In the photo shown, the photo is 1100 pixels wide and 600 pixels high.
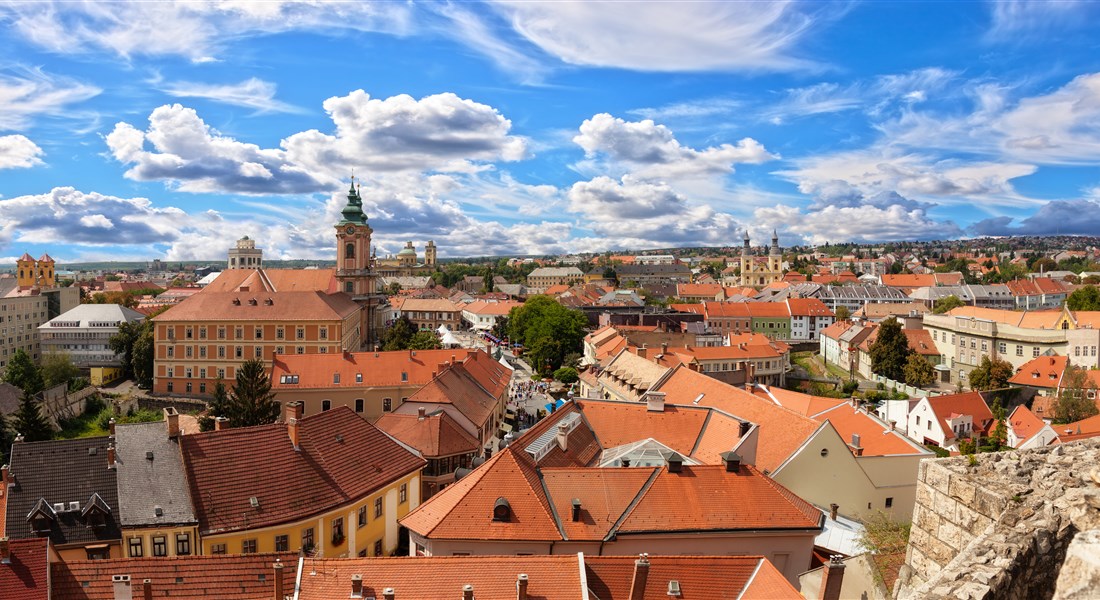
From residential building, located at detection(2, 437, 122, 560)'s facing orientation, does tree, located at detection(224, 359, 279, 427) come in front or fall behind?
behind

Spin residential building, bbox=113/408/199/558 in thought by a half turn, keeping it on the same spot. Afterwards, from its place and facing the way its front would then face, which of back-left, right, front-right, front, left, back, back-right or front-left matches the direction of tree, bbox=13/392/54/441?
front

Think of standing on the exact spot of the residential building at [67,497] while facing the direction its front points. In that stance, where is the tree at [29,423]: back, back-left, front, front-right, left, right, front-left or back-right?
back

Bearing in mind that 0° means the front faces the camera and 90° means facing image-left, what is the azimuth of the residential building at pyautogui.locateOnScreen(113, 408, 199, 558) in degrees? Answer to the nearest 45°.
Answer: approximately 0°

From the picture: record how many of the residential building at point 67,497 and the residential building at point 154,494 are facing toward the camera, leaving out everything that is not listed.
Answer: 2

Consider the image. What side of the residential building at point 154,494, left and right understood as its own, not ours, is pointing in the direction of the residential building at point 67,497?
right

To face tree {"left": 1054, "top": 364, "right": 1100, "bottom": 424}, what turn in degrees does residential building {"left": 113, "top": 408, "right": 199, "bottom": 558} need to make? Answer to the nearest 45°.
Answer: approximately 90° to its left

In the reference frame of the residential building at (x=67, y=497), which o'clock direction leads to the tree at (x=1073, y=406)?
The tree is roughly at 9 o'clock from the residential building.

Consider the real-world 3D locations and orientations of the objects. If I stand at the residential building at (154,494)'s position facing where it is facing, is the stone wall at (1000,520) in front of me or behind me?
in front
